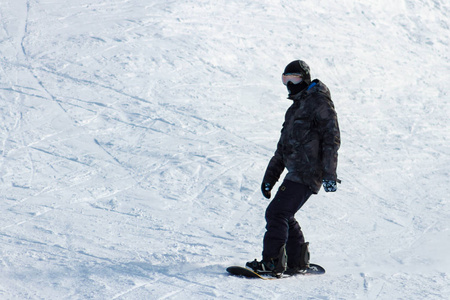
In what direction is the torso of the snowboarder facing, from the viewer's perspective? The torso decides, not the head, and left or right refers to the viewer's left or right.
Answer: facing the viewer and to the left of the viewer
